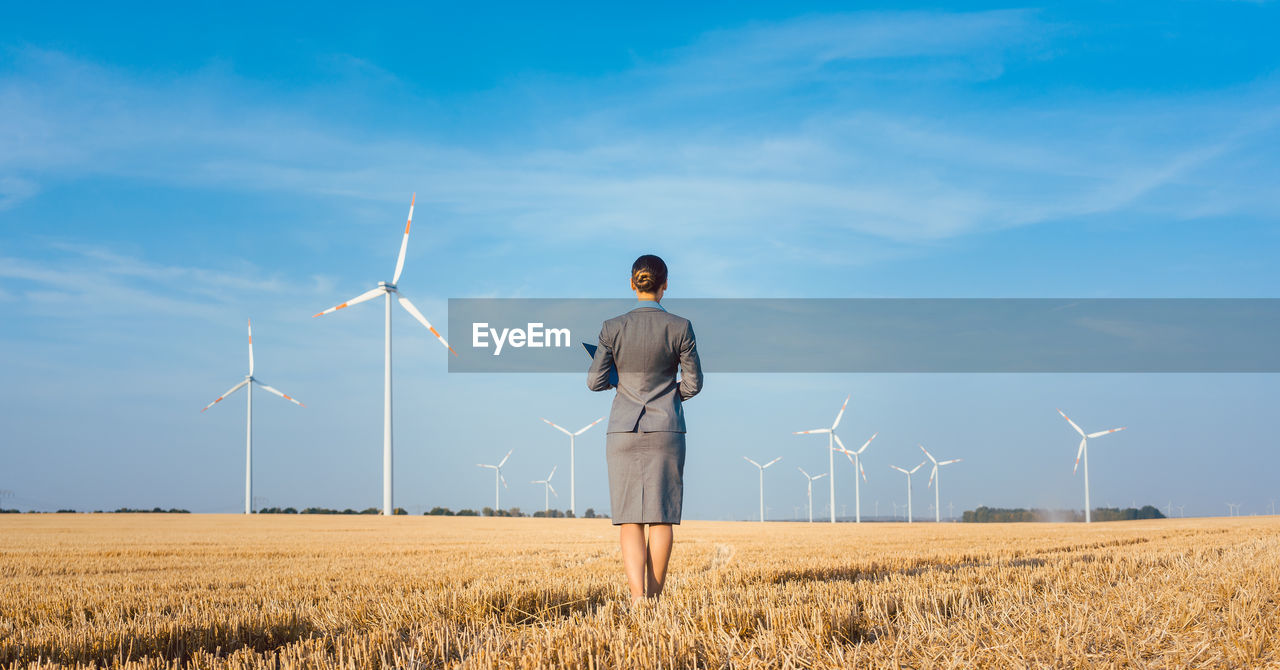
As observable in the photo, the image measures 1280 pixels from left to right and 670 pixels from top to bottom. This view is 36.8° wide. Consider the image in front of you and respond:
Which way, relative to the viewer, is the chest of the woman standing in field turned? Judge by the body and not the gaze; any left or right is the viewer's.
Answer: facing away from the viewer

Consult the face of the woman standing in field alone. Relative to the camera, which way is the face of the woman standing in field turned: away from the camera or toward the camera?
away from the camera
